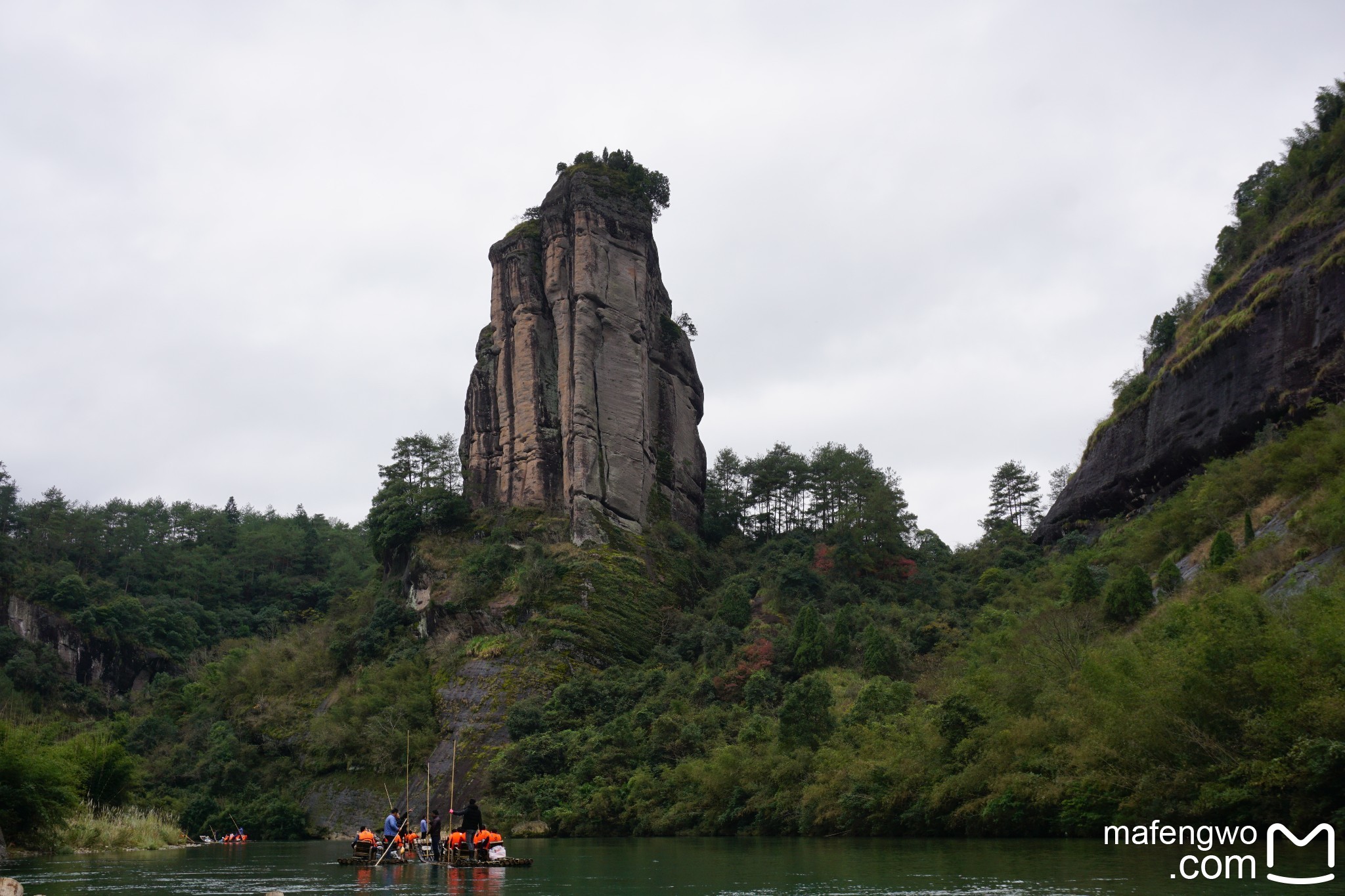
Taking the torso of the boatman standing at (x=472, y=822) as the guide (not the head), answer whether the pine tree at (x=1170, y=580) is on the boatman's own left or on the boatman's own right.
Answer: on the boatman's own right

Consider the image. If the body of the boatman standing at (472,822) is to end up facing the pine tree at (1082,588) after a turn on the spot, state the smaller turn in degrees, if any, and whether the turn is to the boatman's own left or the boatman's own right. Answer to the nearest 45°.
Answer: approximately 90° to the boatman's own right

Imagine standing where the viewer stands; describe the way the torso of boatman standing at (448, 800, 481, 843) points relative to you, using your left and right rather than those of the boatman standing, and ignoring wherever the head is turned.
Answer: facing away from the viewer and to the left of the viewer
